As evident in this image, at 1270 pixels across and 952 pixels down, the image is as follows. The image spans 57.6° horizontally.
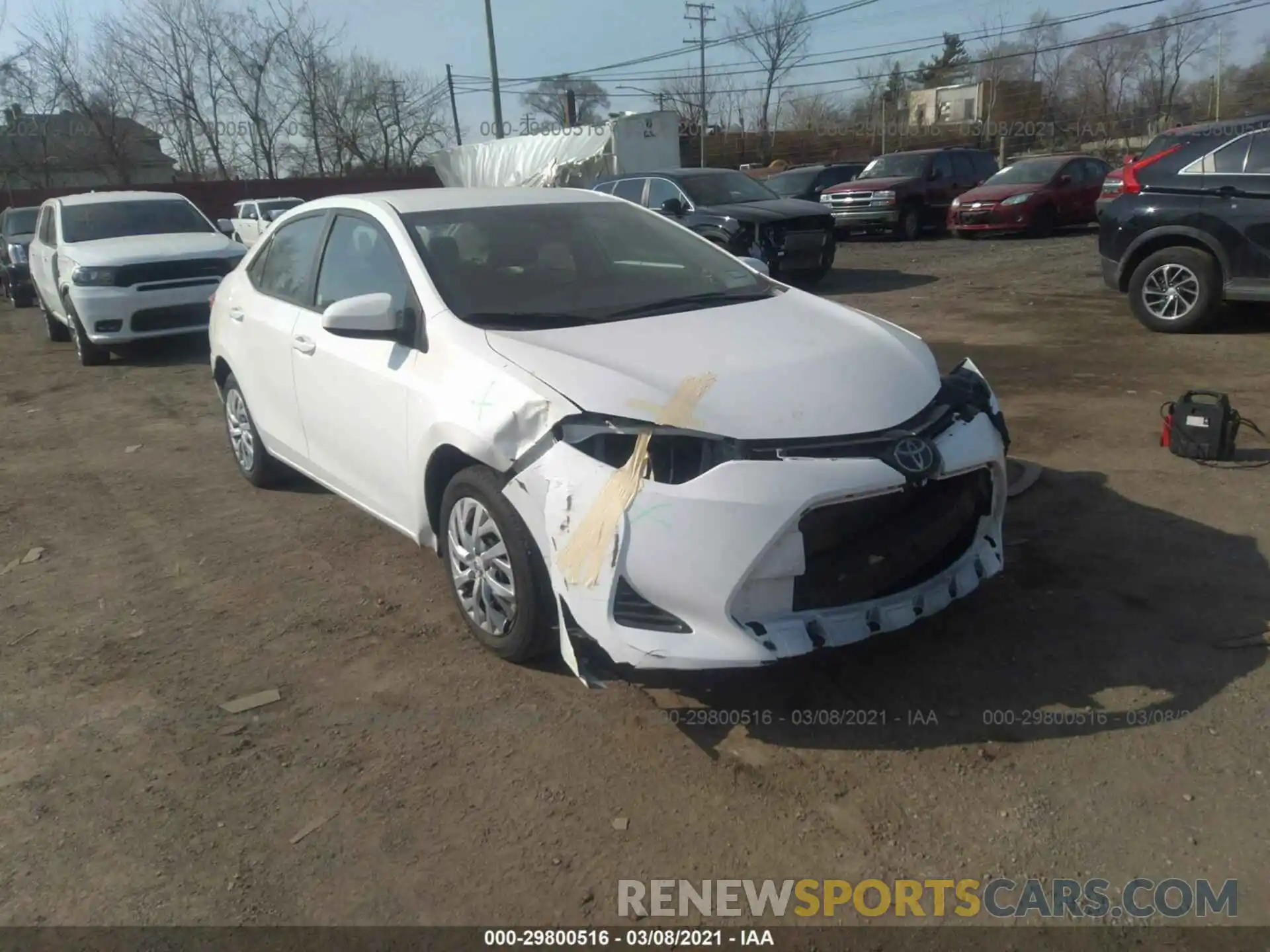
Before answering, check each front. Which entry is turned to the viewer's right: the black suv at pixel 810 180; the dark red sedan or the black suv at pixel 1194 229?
the black suv at pixel 1194 229

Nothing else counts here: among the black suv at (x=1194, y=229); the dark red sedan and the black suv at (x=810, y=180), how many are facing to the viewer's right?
1

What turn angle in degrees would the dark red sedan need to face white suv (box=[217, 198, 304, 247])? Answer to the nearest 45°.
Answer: approximately 45° to its right

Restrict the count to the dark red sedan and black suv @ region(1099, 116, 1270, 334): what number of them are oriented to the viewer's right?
1

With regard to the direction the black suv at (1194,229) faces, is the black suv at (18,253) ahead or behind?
behind

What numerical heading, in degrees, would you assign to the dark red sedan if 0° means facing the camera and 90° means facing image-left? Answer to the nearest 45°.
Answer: approximately 45°

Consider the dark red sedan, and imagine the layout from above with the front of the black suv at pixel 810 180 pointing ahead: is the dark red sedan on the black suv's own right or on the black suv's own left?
on the black suv's own left

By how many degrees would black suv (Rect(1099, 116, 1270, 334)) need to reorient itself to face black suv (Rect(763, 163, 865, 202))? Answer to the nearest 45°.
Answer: approximately 135° to its left

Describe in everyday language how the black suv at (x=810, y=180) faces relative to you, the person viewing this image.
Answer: facing the viewer and to the left of the viewer

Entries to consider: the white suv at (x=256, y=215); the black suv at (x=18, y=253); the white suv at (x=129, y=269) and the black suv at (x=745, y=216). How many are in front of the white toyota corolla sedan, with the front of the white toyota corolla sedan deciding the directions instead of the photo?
0

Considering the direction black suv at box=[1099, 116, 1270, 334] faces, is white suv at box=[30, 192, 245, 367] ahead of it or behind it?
behind

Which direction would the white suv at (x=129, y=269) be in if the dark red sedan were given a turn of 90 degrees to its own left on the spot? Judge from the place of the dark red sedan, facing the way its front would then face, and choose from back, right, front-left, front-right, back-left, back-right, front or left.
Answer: right

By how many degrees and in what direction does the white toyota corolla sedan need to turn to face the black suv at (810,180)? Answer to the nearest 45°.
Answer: approximately 135° to its left

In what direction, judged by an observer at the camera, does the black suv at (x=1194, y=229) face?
facing to the right of the viewer

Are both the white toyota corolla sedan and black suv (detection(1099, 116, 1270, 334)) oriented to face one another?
no

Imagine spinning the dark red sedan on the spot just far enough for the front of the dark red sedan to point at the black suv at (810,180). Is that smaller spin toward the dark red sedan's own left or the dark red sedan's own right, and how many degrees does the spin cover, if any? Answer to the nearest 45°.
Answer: approximately 90° to the dark red sedan's own right

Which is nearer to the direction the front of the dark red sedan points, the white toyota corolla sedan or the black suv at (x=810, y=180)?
the white toyota corolla sedan

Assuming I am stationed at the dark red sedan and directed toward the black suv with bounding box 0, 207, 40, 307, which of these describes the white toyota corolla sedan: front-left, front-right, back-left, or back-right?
front-left

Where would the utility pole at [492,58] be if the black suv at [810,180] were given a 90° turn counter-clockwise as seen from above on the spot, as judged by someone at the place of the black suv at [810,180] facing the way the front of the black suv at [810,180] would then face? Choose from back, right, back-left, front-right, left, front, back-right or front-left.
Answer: back

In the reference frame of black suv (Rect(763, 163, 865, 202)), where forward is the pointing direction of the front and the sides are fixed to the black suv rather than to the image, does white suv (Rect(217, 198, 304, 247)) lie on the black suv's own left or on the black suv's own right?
on the black suv's own right

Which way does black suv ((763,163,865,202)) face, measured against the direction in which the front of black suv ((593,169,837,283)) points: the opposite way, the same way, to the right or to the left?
to the right

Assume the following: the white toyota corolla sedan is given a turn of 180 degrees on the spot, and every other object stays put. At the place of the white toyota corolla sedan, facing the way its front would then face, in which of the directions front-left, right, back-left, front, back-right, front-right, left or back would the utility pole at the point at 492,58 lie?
front-right

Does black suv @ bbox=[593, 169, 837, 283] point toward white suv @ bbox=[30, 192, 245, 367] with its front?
no
